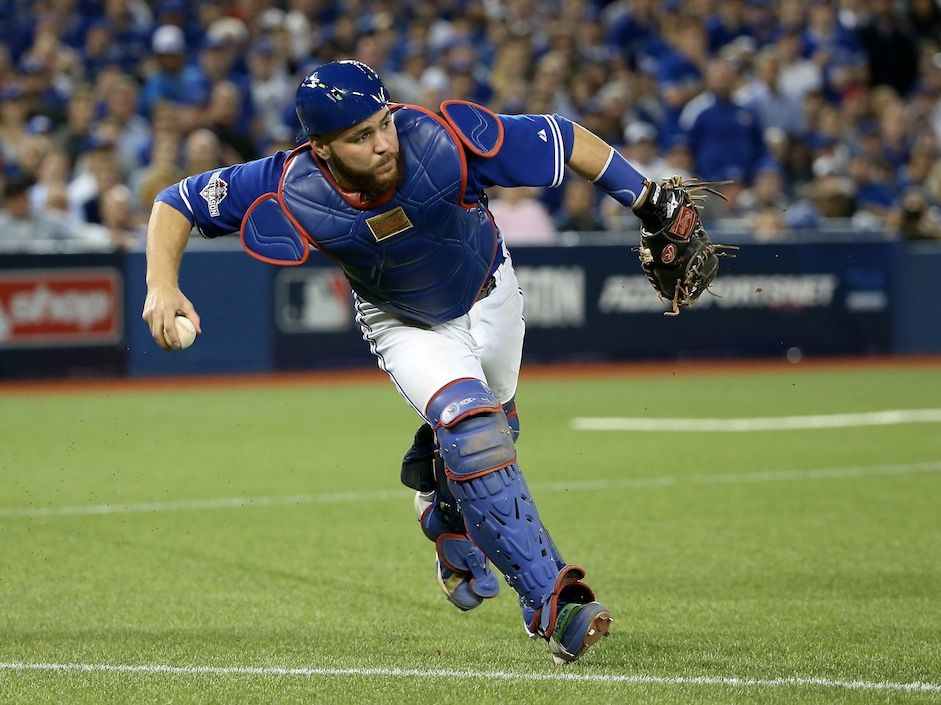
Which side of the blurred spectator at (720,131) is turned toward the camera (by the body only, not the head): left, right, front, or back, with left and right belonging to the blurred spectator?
front

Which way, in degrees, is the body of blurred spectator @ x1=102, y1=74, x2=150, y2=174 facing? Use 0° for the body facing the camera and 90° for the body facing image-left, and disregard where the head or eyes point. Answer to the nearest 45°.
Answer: approximately 0°

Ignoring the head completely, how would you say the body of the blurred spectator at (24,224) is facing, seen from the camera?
toward the camera

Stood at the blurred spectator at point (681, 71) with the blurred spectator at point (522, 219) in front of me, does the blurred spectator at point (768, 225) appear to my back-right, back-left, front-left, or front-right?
front-left

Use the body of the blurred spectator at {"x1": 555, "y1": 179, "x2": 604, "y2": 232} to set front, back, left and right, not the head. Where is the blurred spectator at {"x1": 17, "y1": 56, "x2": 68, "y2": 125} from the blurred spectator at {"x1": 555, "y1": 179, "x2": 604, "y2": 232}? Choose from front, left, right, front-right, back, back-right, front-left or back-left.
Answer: right

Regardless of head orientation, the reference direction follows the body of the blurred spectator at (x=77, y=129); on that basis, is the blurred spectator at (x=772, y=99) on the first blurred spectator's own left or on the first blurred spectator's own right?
on the first blurred spectator's own left

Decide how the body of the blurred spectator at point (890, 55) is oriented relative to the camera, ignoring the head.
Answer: toward the camera

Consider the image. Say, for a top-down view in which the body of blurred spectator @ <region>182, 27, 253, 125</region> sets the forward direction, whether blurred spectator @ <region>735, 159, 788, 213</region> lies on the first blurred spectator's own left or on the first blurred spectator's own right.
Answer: on the first blurred spectator's own left

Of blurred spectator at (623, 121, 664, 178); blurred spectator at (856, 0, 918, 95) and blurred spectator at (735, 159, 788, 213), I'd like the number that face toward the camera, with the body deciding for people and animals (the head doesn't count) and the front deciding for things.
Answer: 3

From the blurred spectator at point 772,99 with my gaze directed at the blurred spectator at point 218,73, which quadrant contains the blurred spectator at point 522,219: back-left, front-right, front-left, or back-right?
front-left
